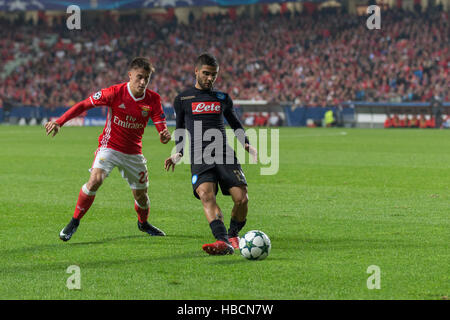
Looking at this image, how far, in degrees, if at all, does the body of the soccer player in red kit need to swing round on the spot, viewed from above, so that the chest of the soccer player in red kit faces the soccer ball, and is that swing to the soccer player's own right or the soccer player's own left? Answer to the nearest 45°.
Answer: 0° — they already face it

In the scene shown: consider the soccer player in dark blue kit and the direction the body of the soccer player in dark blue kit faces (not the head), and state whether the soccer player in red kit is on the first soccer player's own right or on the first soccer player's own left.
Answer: on the first soccer player's own right

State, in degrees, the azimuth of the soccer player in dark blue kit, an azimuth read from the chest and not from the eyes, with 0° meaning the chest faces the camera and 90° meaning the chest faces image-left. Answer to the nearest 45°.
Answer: approximately 0°

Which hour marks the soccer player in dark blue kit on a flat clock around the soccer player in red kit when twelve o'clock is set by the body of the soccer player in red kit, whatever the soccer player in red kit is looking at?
The soccer player in dark blue kit is roughly at 12 o'clock from the soccer player in red kit.
